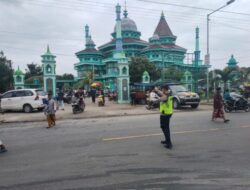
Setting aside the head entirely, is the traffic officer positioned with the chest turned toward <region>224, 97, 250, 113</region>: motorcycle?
no

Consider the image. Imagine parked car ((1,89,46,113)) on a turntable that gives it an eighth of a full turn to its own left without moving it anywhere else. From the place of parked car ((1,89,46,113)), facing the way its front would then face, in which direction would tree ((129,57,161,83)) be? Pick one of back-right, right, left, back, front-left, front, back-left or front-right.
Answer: back-right

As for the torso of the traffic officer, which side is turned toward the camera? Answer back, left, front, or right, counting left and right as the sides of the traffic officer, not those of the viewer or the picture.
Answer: left

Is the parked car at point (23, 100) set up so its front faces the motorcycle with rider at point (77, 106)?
no

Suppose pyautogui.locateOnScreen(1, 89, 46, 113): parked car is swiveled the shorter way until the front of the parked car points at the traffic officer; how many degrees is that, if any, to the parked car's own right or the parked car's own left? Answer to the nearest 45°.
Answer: approximately 135° to the parked car's own left

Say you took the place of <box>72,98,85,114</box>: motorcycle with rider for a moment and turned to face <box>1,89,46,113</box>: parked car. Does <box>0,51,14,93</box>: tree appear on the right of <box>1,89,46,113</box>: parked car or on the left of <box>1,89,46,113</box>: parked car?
right
